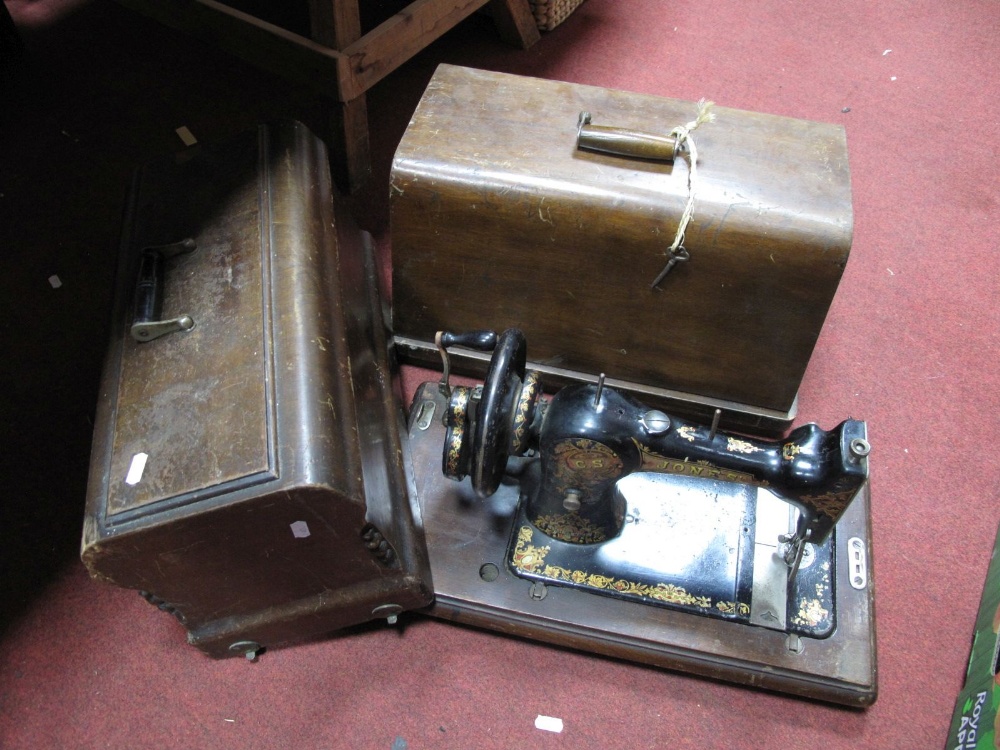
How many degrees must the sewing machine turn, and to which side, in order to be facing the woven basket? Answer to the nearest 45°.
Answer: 0° — it already faces it

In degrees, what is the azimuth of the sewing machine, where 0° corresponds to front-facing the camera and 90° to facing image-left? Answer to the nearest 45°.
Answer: approximately 180°
